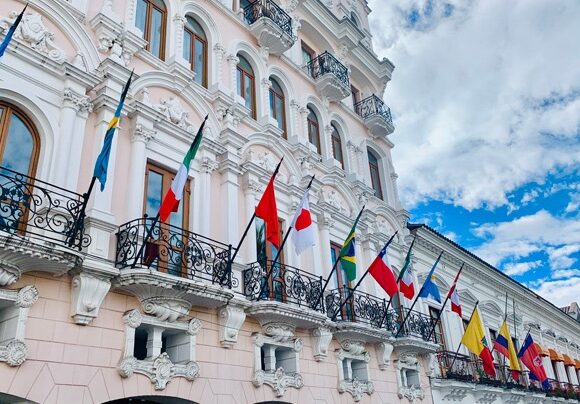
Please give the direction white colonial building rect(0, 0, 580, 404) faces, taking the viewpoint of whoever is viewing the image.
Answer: facing the viewer and to the right of the viewer
